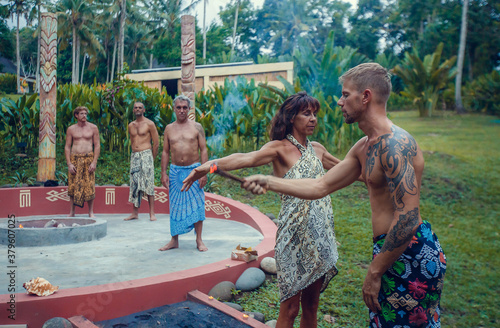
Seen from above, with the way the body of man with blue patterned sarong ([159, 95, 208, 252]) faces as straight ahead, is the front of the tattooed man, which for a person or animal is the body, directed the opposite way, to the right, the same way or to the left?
to the right

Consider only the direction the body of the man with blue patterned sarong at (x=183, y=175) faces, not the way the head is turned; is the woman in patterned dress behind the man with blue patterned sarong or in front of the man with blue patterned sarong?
in front

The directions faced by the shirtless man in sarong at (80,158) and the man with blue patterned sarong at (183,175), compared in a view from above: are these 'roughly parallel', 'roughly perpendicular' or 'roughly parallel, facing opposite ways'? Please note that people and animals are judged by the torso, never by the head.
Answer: roughly parallel

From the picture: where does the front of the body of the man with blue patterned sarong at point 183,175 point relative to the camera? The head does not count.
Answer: toward the camera

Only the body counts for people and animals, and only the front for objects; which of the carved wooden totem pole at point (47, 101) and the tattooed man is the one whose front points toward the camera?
the carved wooden totem pole

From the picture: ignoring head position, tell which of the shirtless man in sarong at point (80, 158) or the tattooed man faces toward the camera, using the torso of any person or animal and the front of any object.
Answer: the shirtless man in sarong

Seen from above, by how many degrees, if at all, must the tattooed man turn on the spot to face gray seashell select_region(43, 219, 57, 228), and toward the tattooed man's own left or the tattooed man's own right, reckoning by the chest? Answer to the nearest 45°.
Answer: approximately 45° to the tattooed man's own right

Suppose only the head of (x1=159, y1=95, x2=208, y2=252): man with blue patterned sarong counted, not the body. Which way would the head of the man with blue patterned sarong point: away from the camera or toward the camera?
toward the camera

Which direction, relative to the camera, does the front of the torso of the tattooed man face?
to the viewer's left

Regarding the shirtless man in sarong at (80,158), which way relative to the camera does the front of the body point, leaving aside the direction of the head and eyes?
toward the camera
